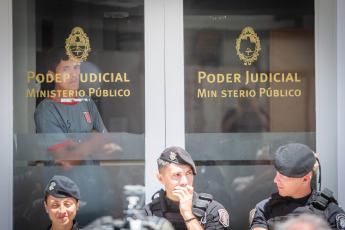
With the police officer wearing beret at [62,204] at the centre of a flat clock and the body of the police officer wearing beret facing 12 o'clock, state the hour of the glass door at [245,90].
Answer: The glass door is roughly at 9 o'clock from the police officer wearing beret.

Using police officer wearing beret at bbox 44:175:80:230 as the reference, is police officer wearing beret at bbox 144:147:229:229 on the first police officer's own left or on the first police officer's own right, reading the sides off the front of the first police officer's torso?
on the first police officer's own left

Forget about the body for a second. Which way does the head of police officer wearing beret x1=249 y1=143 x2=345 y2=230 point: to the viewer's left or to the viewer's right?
to the viewer's left

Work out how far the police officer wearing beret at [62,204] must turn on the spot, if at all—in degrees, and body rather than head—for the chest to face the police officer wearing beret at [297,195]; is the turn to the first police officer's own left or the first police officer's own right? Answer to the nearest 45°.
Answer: approximately 90° to the first police officer's own left

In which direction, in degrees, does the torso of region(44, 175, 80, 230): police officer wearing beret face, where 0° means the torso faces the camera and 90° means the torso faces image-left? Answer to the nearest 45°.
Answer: approximately 0°
